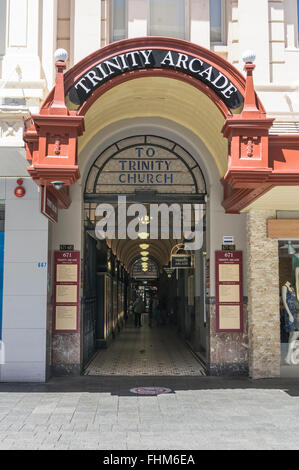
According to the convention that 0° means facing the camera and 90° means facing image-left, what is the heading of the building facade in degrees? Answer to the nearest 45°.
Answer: approximately 0°
